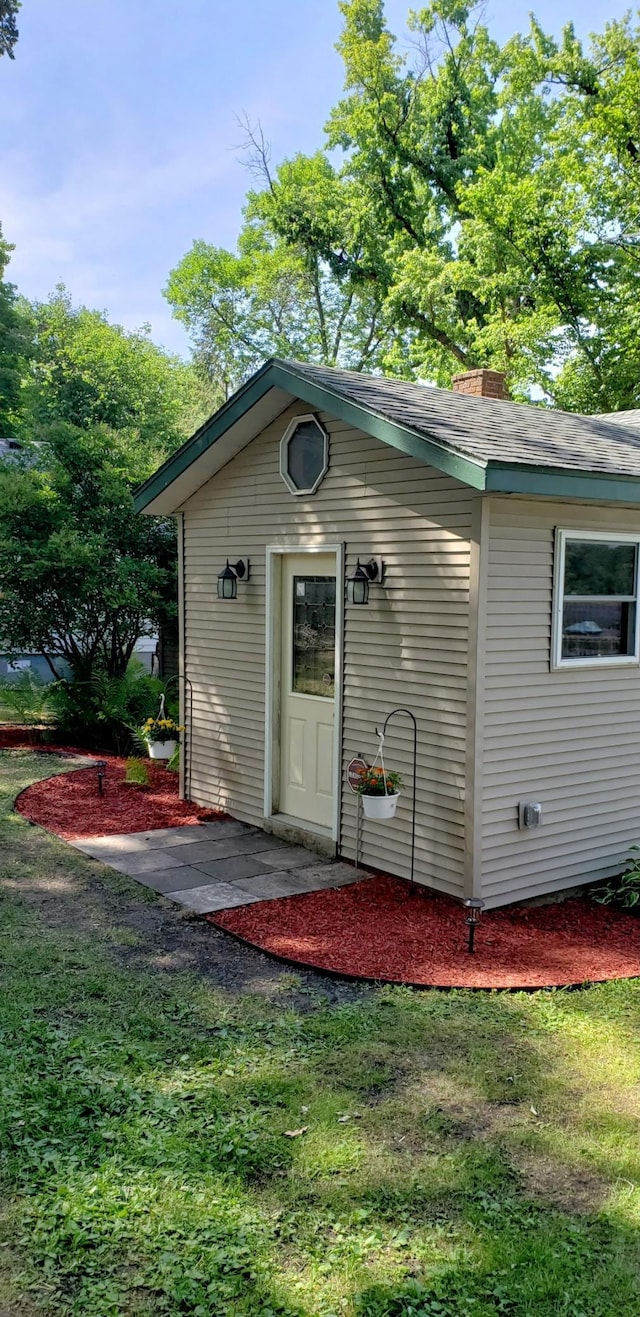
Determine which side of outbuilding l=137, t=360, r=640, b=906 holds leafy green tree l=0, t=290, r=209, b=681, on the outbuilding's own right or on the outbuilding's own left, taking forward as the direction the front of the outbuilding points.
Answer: on the outbuilding's own right

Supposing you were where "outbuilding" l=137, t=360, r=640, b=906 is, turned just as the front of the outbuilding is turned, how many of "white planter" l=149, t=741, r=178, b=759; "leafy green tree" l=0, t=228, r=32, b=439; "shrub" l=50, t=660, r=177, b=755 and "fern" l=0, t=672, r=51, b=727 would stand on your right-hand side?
4

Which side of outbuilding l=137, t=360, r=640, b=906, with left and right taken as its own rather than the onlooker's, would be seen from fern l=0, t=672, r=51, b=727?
right

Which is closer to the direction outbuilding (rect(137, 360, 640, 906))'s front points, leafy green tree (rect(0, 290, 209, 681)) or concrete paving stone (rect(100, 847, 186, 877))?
the concrete paving stone

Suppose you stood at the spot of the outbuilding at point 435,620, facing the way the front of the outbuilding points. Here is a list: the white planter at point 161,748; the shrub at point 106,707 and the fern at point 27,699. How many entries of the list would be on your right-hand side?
3

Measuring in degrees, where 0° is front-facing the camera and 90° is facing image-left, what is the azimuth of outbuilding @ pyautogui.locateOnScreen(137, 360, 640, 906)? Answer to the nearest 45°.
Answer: approximately 45°

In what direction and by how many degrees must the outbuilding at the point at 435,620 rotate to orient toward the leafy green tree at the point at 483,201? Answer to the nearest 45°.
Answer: approximately 135° to its right

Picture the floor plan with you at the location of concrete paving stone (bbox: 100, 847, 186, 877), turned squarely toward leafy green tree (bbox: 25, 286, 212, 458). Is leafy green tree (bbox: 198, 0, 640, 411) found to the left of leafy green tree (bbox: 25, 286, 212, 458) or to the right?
right

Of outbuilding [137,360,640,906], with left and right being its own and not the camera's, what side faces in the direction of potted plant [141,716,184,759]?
front

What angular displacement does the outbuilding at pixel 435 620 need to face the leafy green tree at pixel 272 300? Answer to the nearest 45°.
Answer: approximately 135° to its right

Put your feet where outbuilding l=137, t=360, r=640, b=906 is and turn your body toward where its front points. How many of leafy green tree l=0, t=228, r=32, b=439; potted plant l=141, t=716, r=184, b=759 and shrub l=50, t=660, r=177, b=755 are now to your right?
3
